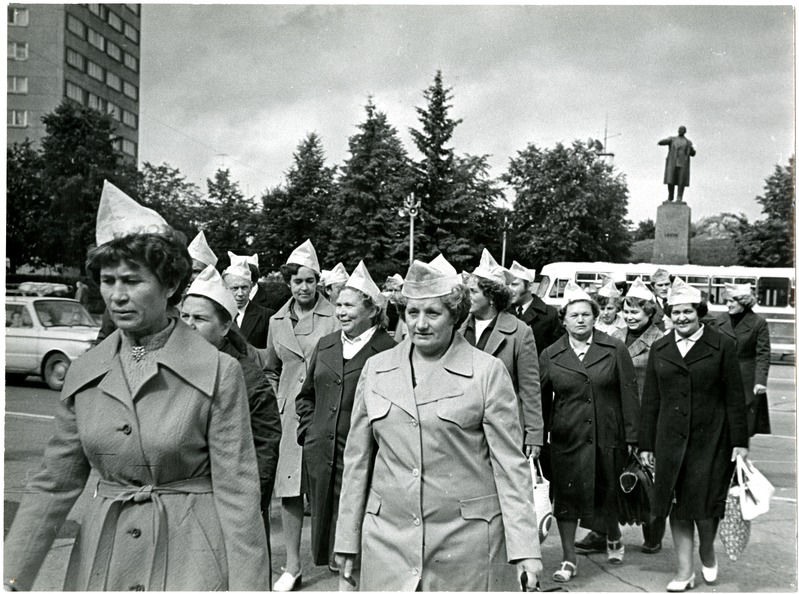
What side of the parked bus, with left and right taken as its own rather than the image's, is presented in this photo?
left

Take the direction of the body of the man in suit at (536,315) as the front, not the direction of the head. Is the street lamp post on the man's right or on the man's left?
on the man's right

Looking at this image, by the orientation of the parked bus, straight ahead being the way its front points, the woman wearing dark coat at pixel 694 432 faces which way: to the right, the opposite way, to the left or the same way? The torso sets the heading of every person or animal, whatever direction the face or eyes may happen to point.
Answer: to the left

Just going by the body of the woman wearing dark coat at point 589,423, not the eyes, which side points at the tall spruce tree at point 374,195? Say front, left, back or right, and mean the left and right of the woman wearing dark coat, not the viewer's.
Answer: back

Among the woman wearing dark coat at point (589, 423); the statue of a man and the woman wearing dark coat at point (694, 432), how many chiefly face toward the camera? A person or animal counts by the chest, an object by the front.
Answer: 3

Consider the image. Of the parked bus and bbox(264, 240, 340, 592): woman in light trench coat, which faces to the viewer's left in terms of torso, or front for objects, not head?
the parked bus

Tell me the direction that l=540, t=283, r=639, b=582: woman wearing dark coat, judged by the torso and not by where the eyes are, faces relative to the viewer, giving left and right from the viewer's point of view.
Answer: facing the viewer

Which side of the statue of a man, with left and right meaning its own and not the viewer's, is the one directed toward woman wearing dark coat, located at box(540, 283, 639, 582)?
front

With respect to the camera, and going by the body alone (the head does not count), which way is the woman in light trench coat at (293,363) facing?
toward the camera

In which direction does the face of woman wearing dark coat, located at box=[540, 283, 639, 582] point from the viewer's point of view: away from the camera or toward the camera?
toward the camera

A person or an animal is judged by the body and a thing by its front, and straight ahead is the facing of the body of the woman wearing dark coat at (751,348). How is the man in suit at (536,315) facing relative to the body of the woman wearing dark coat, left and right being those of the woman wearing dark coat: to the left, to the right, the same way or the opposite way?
the same way

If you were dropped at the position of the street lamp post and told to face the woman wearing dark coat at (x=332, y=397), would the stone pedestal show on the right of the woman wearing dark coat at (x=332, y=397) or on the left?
left

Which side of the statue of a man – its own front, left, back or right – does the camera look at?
front

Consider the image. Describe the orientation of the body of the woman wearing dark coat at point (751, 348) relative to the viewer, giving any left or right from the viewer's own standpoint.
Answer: facing the viewer and to the left of the viewer
